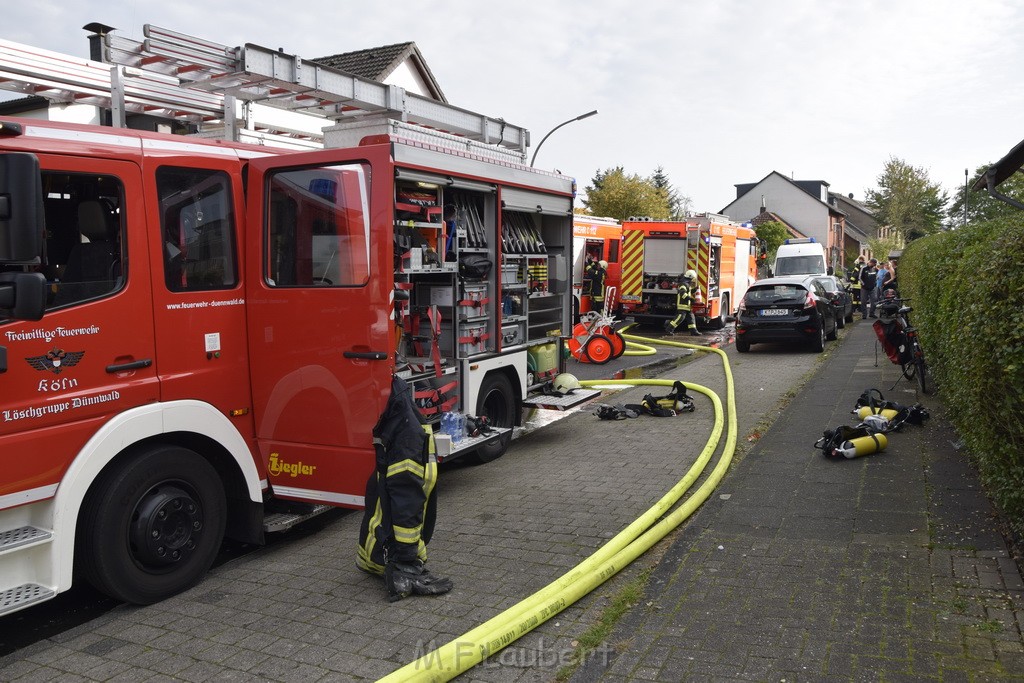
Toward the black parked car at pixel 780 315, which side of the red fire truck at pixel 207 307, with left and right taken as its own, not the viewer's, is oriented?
back

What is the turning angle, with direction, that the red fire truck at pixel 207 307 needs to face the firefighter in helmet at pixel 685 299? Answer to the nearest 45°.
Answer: approximately 180°

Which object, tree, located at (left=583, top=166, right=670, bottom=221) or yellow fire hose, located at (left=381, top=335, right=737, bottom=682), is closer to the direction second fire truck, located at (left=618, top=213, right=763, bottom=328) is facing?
the tree

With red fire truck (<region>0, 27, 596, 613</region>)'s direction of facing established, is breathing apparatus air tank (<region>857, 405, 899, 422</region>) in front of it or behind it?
behind

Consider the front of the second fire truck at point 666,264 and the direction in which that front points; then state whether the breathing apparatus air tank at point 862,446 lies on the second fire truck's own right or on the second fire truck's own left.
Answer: on the second fire truck's own right

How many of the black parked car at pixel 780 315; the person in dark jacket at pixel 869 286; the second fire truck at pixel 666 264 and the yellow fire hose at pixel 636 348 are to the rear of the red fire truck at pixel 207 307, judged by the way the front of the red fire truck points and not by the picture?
4

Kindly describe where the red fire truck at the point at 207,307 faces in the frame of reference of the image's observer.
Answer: facing the viewer and to the left of the viewer

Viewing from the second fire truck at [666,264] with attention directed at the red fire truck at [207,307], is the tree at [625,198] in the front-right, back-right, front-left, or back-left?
back-right

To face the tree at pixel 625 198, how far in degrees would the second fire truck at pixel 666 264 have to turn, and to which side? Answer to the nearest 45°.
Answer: approximately 45° to its left

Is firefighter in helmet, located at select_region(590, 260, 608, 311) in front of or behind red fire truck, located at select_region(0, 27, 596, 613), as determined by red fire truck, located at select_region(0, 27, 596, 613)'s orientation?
behind

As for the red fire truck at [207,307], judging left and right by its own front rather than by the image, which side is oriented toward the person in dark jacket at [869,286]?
back

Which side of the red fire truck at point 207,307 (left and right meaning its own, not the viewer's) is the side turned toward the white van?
back

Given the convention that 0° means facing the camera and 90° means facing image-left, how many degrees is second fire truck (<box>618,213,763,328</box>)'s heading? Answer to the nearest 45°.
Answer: approximately 225°
